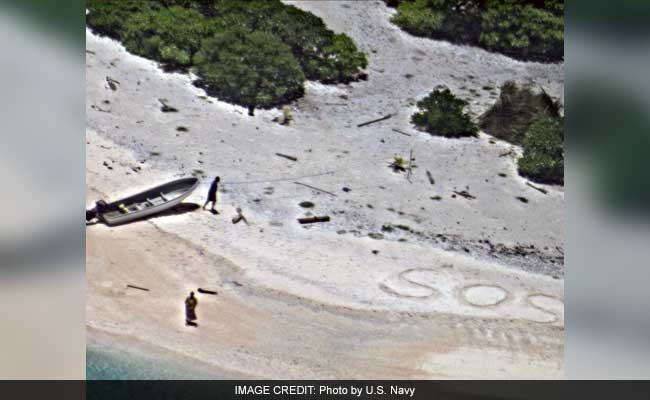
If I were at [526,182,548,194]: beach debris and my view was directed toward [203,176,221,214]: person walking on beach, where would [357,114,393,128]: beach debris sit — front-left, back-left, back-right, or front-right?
front-right

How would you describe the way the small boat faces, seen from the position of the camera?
facing away from the viewer and to the right of the viewer

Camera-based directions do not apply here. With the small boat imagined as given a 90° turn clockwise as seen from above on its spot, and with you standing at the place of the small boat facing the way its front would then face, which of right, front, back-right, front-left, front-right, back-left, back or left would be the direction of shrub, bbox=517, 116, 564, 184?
front-left

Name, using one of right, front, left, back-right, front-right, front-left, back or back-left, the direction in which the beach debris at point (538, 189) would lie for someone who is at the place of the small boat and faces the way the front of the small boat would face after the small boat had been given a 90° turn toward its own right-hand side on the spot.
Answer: front-left

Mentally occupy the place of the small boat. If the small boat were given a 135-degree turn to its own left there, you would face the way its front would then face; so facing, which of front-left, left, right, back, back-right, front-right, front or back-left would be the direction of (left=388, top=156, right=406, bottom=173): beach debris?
back

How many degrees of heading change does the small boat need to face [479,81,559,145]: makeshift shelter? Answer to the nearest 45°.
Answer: approximately 45° to its right
